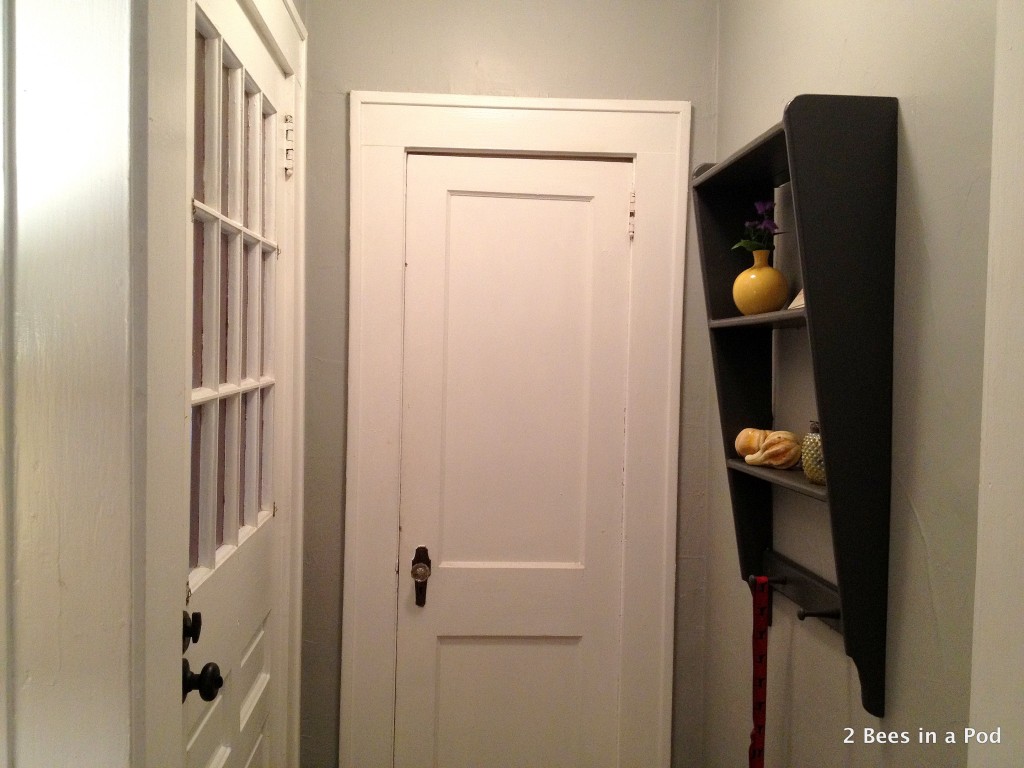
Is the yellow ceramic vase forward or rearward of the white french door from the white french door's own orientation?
forward

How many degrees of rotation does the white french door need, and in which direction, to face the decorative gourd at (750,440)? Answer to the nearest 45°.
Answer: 0° — it already faces it

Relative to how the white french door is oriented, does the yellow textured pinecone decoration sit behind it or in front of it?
in front

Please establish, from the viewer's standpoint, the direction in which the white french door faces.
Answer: facing to the right of the viewer

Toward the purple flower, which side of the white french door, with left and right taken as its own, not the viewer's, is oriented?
front
